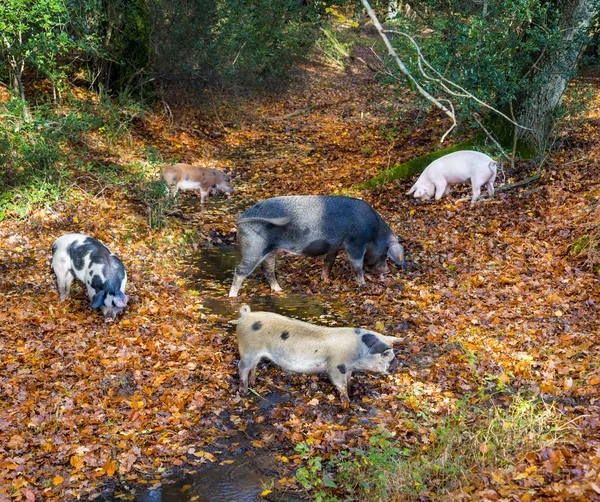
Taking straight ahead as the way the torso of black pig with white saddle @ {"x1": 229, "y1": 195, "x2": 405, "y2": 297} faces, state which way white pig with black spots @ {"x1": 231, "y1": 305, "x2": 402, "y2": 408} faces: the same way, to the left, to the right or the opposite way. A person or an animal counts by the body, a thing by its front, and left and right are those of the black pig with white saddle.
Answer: the same way

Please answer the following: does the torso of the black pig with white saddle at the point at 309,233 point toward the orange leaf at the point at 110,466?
no

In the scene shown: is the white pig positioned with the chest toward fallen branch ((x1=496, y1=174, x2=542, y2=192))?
no

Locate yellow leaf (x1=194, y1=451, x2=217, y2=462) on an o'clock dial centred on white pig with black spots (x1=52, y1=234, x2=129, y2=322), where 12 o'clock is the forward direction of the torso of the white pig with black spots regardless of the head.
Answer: The yellow leaf is roughly at 1 o'clock from the white pig with black spots.

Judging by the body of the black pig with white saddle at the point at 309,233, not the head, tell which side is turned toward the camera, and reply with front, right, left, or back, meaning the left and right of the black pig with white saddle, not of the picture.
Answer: right

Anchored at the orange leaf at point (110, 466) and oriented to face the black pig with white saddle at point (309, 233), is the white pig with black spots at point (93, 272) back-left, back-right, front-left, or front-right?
front-left

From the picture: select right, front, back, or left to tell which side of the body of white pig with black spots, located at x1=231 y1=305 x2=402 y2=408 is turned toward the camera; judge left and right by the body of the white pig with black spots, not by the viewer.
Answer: right

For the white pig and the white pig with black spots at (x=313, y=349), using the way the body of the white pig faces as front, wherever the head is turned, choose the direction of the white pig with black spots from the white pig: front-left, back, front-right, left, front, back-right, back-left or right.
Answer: left

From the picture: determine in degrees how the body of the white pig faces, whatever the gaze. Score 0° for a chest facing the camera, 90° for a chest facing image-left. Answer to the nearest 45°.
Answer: approximately 90°

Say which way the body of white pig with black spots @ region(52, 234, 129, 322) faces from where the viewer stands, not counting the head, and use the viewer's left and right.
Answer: facing the viewer and to the right of the viewer

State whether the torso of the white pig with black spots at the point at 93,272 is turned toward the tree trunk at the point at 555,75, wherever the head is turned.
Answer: no

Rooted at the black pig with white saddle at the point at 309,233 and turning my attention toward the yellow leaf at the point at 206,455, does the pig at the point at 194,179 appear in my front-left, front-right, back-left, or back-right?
back-right
